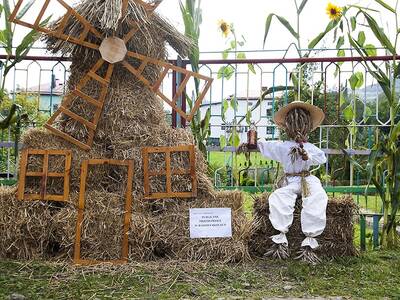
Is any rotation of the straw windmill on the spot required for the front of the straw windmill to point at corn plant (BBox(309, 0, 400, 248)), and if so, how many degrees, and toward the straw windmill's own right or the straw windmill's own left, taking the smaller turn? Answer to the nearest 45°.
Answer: approximately 90° to the straw windmill's own left

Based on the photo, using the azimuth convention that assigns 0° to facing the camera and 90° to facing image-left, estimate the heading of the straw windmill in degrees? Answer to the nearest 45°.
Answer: approximately 0°

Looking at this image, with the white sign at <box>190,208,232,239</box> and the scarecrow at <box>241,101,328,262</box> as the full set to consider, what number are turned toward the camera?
2

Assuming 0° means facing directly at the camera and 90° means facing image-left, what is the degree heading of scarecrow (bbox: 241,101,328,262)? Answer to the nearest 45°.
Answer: approximately 0°

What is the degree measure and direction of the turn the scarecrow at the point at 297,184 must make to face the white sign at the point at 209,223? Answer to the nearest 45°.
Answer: approximately 90° to its right

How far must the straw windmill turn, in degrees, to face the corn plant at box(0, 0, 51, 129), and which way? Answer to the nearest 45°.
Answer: approximately 135° to its right

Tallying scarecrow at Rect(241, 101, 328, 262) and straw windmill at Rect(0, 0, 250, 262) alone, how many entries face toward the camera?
2

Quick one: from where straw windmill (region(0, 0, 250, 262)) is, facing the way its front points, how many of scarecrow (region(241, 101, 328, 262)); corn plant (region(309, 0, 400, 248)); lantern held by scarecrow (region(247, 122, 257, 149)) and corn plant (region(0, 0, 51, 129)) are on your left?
3

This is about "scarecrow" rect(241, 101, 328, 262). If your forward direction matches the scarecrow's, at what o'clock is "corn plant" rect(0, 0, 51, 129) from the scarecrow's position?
The corn plant is roughly at 3 o'clock from the scarecrow.

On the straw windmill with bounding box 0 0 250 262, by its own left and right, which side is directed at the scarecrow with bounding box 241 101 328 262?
left
